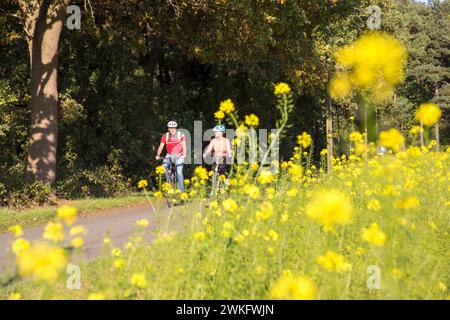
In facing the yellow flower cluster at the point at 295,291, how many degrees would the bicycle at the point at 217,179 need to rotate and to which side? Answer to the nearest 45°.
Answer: approximately 45° to its left

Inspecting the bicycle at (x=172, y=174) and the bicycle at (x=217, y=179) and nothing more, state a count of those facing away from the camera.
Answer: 0

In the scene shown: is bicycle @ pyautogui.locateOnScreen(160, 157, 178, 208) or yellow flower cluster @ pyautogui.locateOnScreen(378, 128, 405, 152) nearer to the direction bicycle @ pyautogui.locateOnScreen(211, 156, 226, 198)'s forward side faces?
the yellow flower cluster

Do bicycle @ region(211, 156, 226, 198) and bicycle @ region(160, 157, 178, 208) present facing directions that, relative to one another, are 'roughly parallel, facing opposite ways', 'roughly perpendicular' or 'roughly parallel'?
roughly parallel

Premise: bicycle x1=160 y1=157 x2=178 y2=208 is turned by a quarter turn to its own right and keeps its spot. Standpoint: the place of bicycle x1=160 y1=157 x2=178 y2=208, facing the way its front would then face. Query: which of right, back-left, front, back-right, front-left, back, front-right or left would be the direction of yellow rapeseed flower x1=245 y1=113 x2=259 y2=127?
back-left

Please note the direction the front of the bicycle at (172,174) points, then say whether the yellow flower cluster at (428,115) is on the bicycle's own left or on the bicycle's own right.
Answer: on the bicycle's own left

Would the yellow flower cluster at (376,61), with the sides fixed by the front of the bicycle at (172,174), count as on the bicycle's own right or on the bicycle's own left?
on the bicycle's own left

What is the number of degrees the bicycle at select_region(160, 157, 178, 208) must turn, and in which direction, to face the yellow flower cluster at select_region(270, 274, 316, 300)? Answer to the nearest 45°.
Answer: approximately 45° to its left

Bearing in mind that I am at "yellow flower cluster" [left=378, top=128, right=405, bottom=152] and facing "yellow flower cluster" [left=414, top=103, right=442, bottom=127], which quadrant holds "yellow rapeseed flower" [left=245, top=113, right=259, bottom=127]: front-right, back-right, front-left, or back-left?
back-left

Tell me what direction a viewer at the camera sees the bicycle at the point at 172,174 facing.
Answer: facing the viewer and to the left of the viewer

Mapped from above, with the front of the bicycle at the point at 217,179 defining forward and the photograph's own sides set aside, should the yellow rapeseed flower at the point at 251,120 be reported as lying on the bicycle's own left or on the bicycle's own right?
on the bicycle's own left

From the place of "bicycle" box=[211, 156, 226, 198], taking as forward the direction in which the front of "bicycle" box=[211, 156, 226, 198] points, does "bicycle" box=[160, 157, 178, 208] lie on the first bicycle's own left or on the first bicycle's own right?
on the first bicycle's own right
